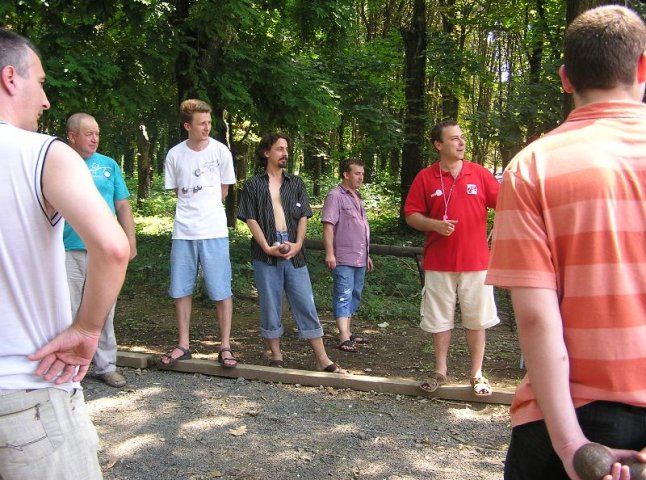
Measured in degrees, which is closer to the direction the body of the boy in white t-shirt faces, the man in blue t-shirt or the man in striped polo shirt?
the man in striped polo shirt

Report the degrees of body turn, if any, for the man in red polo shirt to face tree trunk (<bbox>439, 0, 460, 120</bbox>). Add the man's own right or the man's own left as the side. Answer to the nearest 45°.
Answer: approximately 180°

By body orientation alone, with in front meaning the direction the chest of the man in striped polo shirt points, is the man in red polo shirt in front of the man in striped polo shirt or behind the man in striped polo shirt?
in front

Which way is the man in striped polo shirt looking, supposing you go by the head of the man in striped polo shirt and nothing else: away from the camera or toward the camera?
away from the camera

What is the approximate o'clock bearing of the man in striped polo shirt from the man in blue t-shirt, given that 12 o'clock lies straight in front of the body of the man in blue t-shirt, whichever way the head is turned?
The man in striped polo shirt is roughly at 1 o'clock from the man in blue t-shirt.

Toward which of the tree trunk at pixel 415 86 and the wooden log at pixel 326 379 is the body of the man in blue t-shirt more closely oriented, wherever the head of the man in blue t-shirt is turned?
the wooden log

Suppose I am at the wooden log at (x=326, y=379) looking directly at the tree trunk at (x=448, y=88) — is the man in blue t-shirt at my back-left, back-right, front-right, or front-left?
back-left

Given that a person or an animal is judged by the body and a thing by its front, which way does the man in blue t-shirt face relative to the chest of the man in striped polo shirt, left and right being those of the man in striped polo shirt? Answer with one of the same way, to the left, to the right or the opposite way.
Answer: to the right

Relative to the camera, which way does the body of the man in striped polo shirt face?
away from the camera

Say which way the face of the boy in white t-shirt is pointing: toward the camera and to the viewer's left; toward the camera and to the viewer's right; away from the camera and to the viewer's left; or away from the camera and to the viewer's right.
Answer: toward the camera and to the viewer's right

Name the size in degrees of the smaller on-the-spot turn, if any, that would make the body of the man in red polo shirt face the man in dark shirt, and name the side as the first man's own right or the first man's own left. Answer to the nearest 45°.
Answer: approximately 90° to the first man's own right

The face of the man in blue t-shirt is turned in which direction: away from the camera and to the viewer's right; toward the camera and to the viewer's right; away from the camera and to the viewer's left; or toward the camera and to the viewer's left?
toward the camera and to the viewer's right

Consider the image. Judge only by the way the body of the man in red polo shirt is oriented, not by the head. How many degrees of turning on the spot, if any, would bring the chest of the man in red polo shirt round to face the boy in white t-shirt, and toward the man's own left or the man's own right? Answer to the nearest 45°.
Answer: approximately 90° to the man's own right

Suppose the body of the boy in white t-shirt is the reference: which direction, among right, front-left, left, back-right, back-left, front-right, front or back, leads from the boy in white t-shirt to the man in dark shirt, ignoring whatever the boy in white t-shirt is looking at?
left
